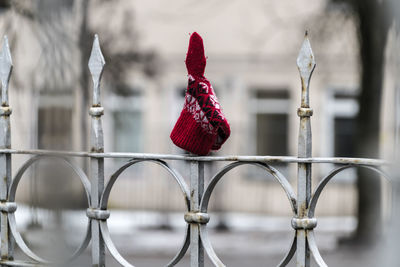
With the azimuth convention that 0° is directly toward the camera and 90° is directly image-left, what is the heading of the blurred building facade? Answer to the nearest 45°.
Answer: approximately 0°

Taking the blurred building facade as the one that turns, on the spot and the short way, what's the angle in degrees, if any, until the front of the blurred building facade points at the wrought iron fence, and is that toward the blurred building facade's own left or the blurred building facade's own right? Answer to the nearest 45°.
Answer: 0° — it already faces it

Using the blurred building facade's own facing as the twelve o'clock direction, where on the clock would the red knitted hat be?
The red knitted hat is roughly at 12 o'clock from the blurred building facade.
